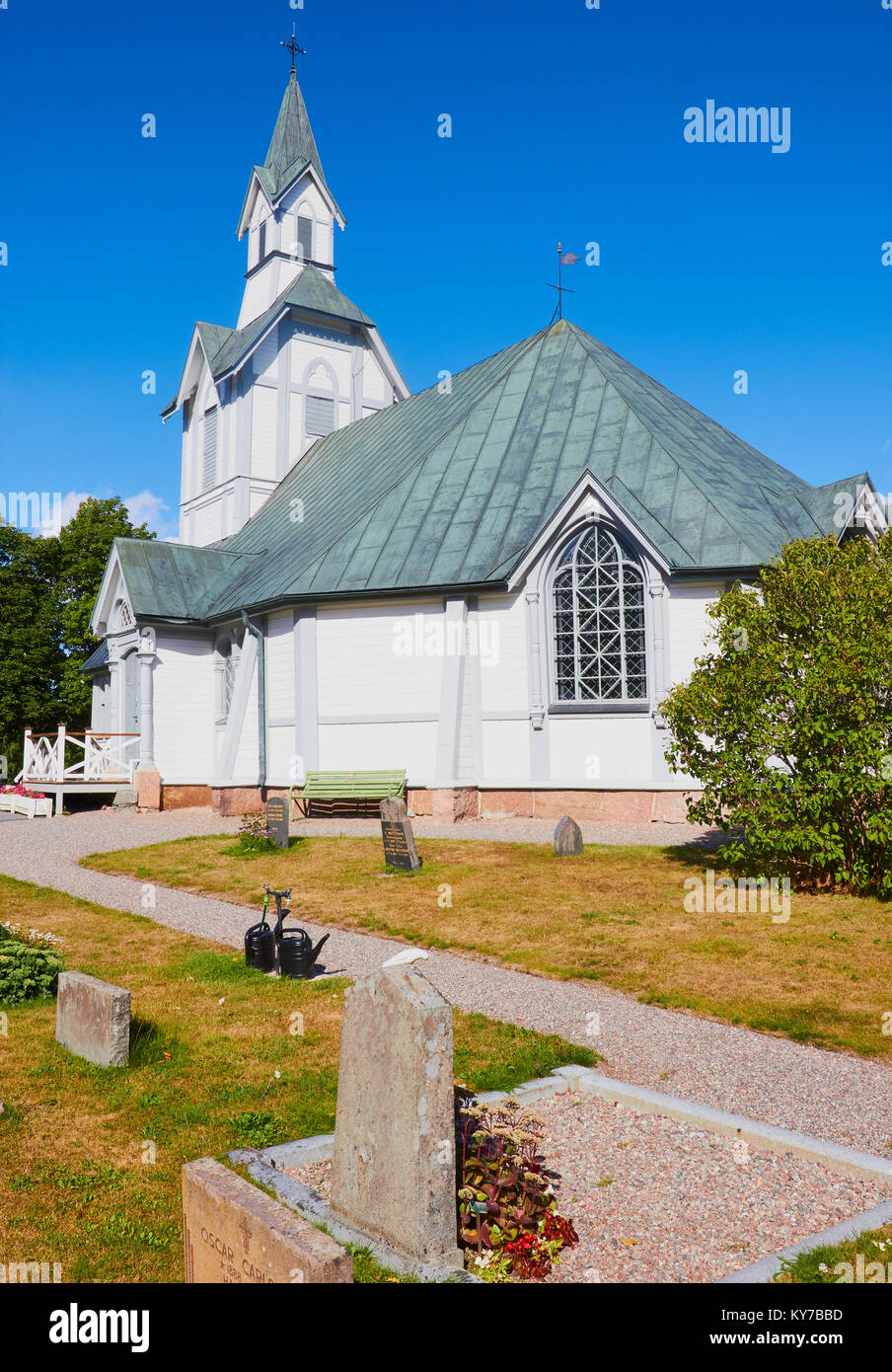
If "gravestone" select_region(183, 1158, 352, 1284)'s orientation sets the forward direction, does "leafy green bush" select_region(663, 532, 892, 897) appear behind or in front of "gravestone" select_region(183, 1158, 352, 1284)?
behind

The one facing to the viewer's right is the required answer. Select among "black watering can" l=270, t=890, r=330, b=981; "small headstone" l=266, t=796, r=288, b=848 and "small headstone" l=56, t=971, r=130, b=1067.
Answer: the black watering can

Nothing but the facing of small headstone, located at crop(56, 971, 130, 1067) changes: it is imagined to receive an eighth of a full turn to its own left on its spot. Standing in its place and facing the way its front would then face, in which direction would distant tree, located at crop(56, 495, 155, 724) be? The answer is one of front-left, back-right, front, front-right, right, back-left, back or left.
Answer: back

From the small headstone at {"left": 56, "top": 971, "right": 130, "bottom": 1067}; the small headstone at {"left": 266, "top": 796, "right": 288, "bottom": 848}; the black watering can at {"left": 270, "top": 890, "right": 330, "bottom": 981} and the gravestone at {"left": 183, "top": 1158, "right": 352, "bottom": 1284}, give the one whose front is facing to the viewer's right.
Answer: the black watering can

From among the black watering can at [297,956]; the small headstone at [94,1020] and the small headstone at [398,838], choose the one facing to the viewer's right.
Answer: the black watering can

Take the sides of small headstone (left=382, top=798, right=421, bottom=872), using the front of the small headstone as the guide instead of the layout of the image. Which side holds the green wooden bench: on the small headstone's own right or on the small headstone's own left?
on the small headstone's own right

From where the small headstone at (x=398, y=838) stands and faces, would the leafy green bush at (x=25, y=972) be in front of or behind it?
in front

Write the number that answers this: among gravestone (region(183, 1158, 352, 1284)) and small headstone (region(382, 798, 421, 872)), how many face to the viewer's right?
0

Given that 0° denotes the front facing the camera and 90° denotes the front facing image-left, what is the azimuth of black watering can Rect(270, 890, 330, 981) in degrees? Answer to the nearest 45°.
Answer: approximately 270°
